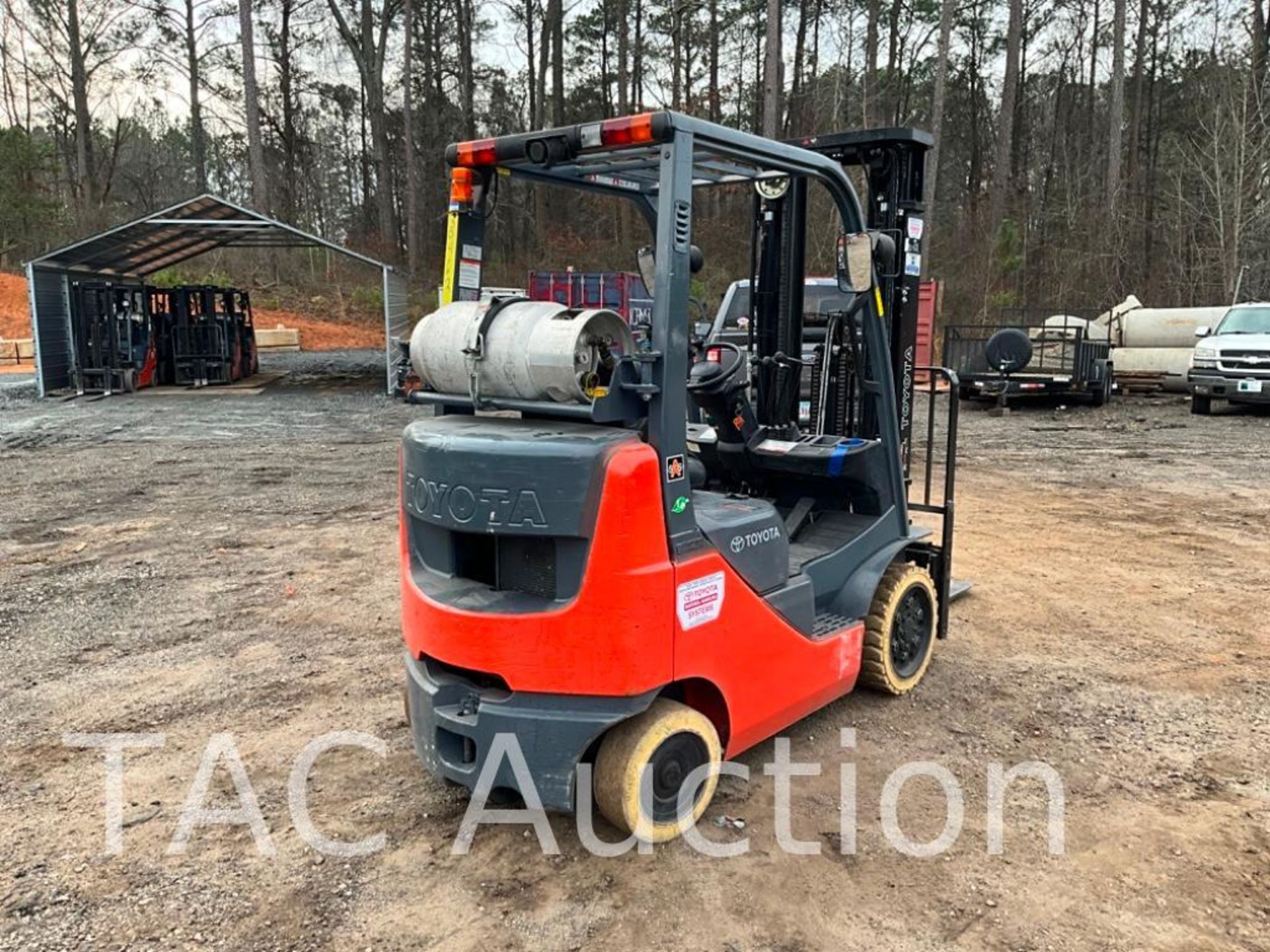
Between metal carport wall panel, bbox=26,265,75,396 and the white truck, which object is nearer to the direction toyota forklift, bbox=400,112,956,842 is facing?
the white truck

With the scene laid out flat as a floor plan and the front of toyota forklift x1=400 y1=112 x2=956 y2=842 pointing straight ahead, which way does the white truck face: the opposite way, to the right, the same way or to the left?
the opposite way

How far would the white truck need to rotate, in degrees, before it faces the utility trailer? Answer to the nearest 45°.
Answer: approximately 90° to its right

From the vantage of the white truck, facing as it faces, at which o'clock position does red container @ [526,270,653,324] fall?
The red container is roughly at 3 o'clock from the white truck.

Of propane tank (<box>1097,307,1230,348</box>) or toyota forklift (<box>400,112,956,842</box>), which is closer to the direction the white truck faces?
the toyota forklift

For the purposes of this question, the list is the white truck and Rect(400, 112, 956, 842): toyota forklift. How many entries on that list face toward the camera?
1

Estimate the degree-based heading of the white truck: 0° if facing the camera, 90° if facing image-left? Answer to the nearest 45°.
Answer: approximately 0°

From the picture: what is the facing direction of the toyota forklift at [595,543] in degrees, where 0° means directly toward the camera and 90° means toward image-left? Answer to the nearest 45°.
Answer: approximately 225°

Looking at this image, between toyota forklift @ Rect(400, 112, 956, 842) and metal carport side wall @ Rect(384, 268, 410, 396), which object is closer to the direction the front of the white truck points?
the toyota forklift
